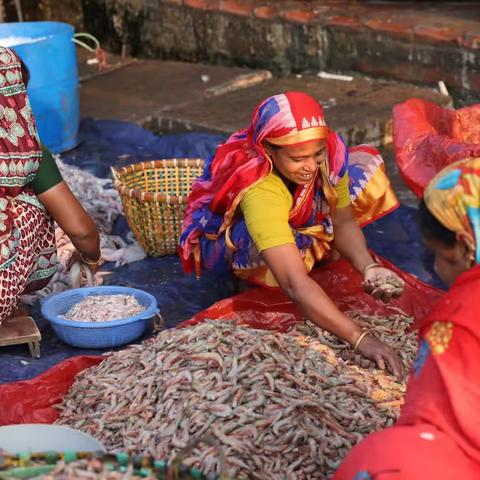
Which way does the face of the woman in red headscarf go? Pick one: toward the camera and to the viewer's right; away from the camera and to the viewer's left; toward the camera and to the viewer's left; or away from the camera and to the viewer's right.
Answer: toward the camera and to the viewer's right

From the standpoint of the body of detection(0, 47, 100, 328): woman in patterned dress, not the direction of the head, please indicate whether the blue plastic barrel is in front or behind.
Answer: in front

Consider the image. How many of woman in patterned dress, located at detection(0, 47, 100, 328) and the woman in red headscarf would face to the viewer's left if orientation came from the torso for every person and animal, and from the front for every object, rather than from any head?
0

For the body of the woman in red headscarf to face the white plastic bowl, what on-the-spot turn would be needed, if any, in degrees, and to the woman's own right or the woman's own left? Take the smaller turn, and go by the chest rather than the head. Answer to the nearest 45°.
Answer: approximately 90° to the woman's own right

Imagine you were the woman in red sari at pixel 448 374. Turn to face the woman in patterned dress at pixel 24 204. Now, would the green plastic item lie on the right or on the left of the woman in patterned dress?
left

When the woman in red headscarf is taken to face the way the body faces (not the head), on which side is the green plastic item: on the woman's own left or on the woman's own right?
on the woman's own right

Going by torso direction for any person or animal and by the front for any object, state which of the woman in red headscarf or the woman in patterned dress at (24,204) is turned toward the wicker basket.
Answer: the woman in patterned dress

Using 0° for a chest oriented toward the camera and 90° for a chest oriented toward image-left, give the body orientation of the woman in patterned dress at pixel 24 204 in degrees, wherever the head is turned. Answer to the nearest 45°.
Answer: approximately 225°

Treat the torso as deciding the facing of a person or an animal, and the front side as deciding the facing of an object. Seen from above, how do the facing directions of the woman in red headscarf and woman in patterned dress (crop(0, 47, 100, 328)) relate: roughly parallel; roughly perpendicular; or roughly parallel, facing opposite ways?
roughly perpendicular

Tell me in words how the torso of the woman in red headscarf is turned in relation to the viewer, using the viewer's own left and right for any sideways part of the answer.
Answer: facing the viewer and to the right of the viewer
